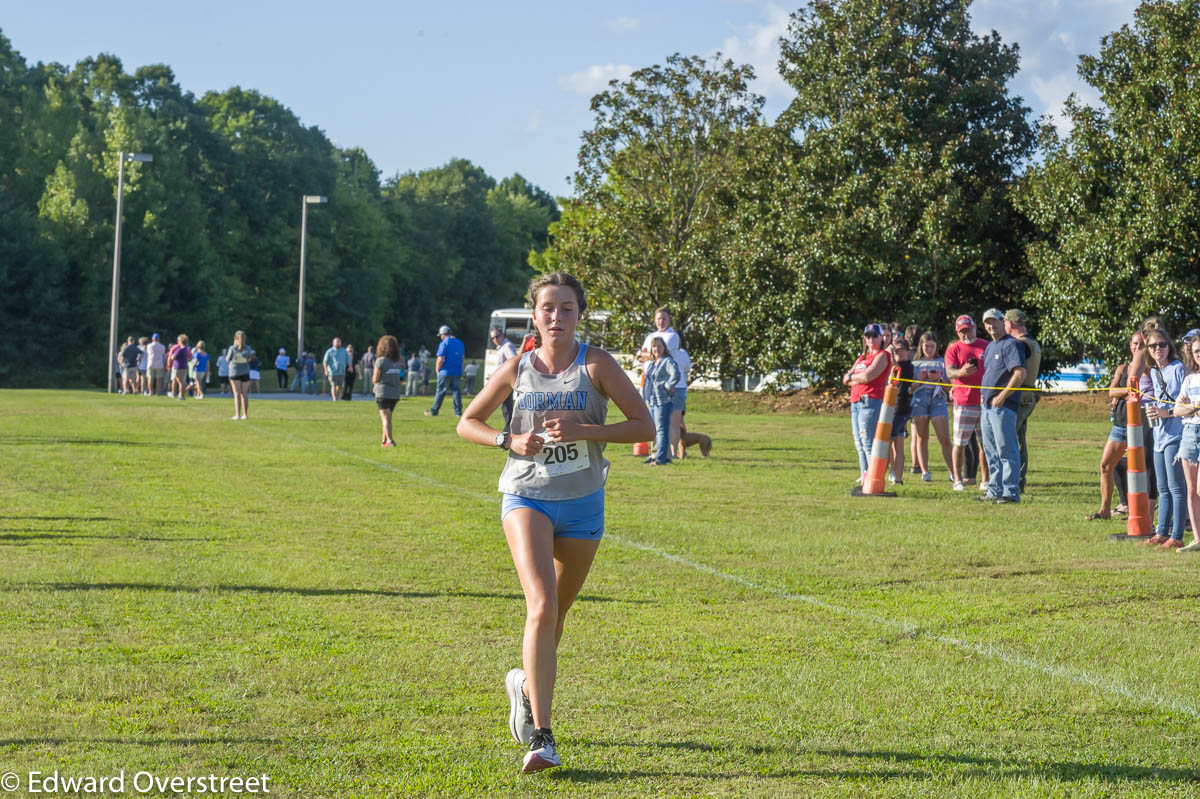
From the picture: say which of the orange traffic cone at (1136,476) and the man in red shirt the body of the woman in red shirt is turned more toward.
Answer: the orange traffic cone

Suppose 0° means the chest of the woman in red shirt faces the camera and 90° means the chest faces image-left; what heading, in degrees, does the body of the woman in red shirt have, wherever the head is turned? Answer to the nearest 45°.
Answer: approximately 45°

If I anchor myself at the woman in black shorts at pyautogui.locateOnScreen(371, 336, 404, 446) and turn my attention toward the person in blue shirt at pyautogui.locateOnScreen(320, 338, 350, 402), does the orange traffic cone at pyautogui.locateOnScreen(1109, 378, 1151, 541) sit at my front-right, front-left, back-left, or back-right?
back-right

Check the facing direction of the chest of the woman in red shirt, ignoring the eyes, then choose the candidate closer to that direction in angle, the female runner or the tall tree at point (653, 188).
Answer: the female runner

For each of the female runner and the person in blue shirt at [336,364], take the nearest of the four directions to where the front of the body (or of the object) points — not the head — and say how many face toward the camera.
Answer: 2

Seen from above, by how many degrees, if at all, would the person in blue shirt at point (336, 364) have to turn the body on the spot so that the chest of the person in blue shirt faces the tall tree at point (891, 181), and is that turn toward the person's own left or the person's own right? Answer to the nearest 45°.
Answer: approximately 45° to the person's own left

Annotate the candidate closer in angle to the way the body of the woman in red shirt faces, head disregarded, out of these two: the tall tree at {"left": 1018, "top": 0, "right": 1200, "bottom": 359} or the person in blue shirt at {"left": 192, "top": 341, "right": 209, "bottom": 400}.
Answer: the person in blue shirt

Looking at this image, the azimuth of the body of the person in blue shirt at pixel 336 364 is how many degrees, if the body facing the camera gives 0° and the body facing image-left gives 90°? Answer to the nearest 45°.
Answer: approximately 0°

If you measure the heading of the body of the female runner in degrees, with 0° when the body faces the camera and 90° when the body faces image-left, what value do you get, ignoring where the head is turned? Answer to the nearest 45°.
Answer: approximately 0°
